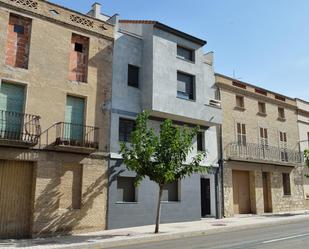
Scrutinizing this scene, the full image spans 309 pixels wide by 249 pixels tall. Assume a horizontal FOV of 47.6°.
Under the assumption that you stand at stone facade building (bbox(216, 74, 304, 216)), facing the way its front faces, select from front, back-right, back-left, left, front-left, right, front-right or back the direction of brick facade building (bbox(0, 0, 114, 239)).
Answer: right

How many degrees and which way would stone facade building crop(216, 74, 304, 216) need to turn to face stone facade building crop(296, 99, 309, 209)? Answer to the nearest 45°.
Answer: approximately 90° to its left

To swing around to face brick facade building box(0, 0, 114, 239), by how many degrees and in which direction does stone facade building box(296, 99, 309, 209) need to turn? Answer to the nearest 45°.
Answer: approximately 90° to its right

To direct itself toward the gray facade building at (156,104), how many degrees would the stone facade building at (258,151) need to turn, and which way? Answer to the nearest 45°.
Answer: approximately 90° to its right

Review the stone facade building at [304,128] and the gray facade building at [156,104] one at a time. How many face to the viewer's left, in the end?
0

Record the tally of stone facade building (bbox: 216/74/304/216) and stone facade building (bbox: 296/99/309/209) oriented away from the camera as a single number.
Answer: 0

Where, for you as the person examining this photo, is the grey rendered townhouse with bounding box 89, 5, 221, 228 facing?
facing the viewer and to the right of the viewer

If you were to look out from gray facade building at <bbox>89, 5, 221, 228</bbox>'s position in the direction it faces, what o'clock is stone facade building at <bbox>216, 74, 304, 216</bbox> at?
stone facade building at <bbox>216, 74, 304, 216</bbox> is roughly at 9 o'clock from gray facade building at <bbox>89, 5, 221, 228</bbox>.

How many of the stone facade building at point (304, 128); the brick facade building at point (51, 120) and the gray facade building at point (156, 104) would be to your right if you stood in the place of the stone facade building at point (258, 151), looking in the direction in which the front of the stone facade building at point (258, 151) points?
2

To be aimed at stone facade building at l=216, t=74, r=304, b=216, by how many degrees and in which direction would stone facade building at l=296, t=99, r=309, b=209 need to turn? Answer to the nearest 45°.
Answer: approximately 90° to its right
